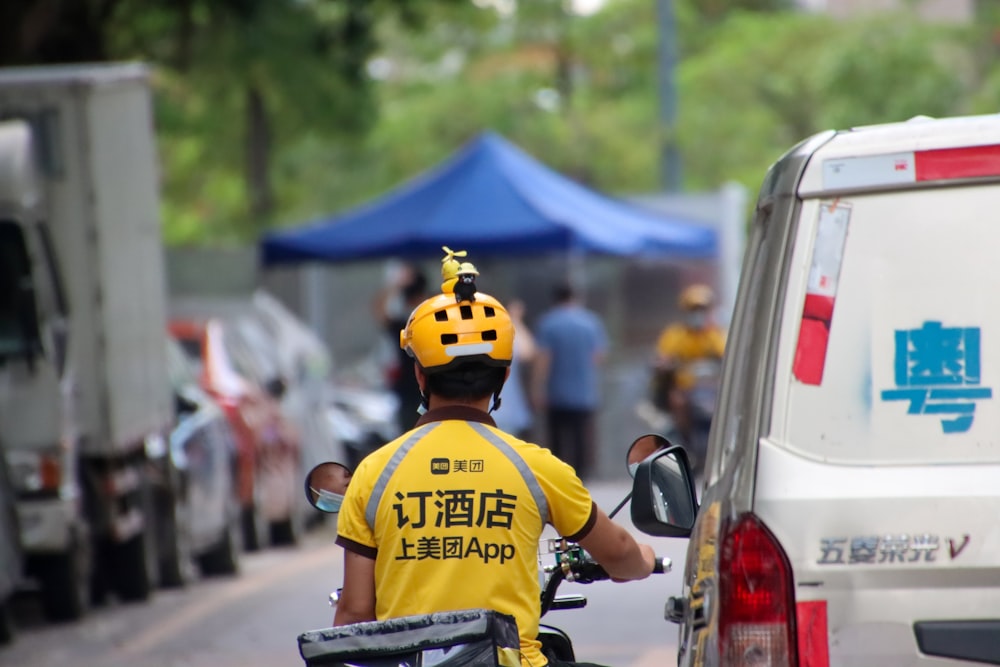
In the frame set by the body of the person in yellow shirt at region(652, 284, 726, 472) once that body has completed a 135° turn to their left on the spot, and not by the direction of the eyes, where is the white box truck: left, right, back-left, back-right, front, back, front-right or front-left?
back

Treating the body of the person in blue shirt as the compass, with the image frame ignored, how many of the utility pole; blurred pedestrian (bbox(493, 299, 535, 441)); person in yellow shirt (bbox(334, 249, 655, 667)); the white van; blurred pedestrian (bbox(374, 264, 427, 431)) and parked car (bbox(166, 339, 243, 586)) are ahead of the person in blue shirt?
1

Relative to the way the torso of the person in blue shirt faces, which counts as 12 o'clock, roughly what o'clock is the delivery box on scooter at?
The delivery box on scooter is roughly at 6 o'clock from the person in blue shirt.

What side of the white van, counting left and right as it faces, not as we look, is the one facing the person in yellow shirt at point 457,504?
left

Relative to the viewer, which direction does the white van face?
away from the camera

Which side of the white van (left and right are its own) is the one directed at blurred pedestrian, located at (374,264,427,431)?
front

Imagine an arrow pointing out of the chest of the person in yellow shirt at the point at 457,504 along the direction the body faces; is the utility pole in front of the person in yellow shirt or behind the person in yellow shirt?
in front

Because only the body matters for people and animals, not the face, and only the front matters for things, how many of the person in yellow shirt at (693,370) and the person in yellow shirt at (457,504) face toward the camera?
1

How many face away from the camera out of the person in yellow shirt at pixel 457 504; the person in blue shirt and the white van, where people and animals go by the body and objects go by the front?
3

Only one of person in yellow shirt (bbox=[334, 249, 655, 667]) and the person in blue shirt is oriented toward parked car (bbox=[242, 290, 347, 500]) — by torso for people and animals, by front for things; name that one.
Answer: the person in yellow shirt

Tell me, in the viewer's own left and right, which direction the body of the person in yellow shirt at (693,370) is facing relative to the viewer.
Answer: facing the viewer

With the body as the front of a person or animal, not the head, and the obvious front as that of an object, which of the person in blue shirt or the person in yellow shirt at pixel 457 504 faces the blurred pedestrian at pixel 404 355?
the person in yellow shirt

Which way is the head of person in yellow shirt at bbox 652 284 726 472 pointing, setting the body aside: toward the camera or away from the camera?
toward the camera

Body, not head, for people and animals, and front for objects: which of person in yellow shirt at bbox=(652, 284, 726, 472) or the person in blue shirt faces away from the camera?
the person in blue shirt

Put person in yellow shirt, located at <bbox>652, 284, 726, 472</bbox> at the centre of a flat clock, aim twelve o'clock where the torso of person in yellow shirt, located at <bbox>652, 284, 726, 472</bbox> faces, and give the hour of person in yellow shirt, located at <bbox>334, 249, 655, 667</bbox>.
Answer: person in yellow shirt, located at <bbox>334, 249, 655, 667</bbox> is roughly at 12 o'clock from person in yellow shirt, located at <bbox>652, 284, 726, 472</bbox>.

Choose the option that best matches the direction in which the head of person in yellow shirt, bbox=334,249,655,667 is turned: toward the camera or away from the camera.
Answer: away from the camera

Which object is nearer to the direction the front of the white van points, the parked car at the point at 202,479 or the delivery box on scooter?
the parked car

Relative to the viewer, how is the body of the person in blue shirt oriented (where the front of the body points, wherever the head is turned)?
away from the camera

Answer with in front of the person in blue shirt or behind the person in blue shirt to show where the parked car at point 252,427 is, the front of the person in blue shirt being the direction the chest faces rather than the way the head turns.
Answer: behind
